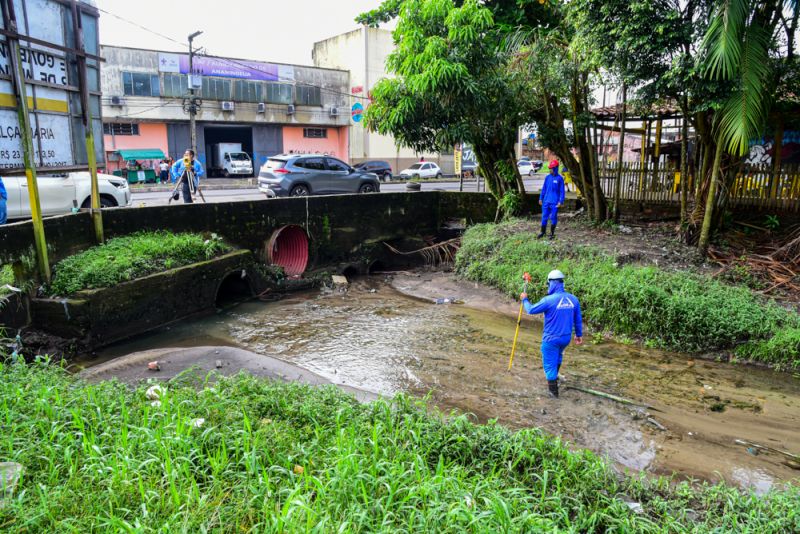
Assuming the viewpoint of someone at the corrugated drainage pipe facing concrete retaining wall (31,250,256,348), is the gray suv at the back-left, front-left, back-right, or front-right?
back-right

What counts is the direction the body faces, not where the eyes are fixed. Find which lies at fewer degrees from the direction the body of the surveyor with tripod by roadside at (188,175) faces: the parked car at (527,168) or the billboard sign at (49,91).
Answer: the billboard sign

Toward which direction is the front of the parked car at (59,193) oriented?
to the viewer's right

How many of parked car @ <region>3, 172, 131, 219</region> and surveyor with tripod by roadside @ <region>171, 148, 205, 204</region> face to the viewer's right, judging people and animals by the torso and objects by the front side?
1

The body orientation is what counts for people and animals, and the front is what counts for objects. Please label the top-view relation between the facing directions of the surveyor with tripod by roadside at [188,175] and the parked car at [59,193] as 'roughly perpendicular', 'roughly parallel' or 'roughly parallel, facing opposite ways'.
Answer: roughly perpendicular

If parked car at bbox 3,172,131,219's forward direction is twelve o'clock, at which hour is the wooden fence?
The wooden fence is roughly at 1 o'clock from the parked car.

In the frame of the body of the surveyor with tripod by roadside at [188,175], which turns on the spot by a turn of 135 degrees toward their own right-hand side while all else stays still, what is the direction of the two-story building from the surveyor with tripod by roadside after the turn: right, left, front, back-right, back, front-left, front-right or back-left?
front-right
